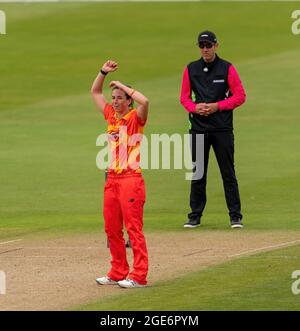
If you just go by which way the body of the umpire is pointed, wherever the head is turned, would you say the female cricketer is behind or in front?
in front

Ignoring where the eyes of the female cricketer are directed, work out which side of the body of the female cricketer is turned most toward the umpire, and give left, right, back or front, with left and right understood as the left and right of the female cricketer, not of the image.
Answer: back

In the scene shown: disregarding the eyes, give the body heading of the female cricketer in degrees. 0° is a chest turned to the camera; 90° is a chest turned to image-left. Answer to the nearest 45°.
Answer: approximately 45°

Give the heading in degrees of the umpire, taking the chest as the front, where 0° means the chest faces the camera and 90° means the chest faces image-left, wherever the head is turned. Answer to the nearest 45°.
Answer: approximately 0°

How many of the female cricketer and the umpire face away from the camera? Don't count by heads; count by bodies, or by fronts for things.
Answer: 0
